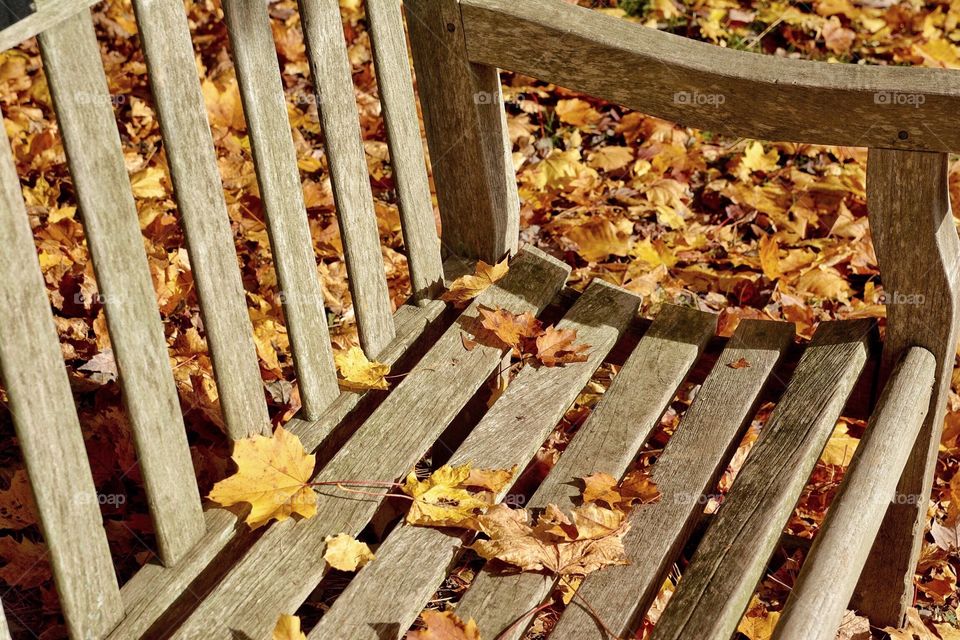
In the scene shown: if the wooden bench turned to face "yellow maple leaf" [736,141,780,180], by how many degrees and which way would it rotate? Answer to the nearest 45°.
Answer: approximately 90° to its left

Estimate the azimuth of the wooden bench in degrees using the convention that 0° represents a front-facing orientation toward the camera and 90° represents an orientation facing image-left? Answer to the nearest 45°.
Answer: approximately 315°
